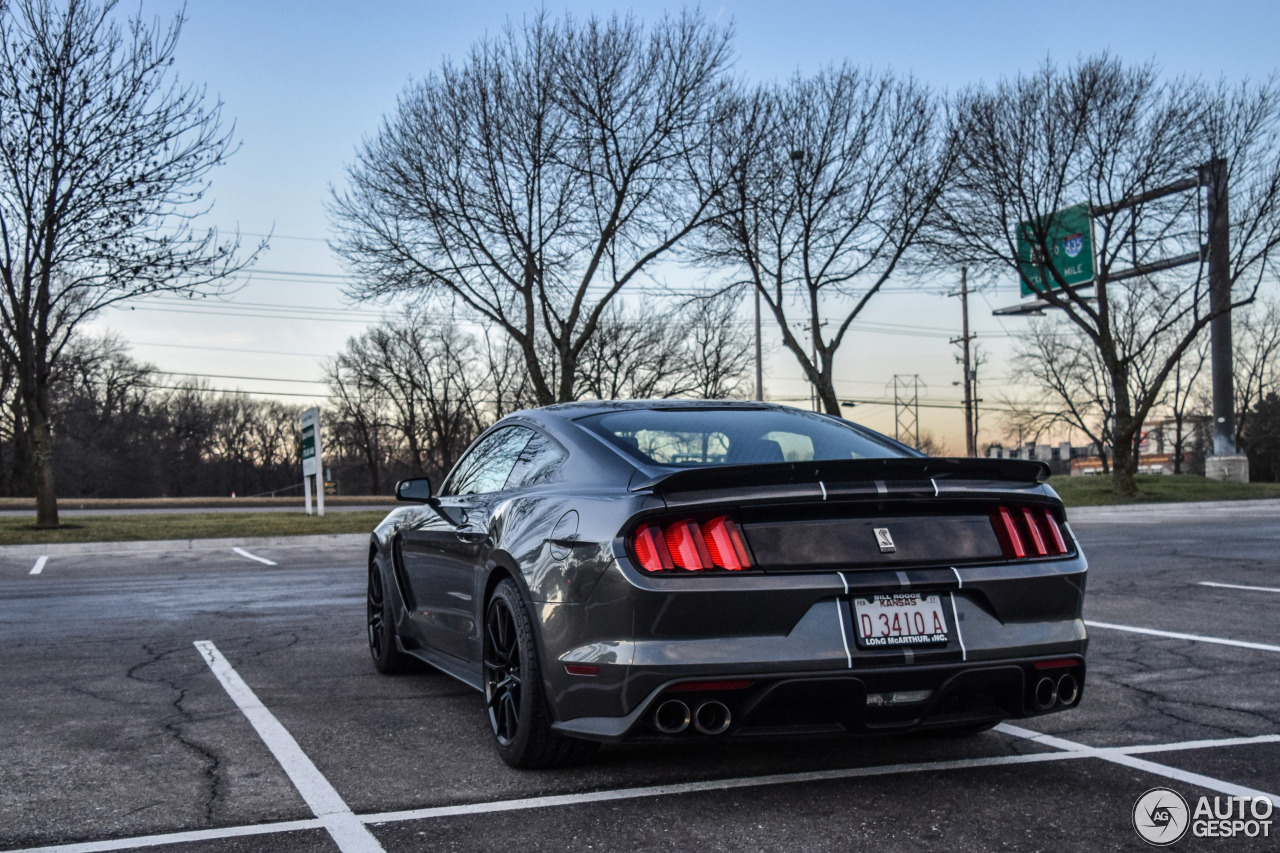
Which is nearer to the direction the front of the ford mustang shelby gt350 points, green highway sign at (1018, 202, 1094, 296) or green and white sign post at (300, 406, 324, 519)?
the green and white sign post

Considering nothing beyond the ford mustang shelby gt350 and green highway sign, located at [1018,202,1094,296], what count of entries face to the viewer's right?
0

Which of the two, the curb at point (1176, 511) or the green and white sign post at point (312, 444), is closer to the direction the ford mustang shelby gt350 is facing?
the green and white sign post

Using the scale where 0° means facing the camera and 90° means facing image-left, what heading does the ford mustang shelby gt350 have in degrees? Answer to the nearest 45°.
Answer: approximately 135°

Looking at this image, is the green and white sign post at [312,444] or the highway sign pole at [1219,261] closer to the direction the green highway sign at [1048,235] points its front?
the green and white sign post

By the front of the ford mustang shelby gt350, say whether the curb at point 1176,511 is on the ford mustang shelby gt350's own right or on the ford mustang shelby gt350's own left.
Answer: on the ford mustang shelby gt350's own right

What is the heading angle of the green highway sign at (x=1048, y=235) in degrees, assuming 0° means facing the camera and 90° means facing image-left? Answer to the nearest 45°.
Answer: approximately 45°

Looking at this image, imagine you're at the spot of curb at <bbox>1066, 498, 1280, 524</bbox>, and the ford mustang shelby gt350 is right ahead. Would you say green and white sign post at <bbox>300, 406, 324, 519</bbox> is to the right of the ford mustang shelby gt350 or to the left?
right

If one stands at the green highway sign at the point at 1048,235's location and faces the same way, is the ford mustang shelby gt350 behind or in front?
in front
